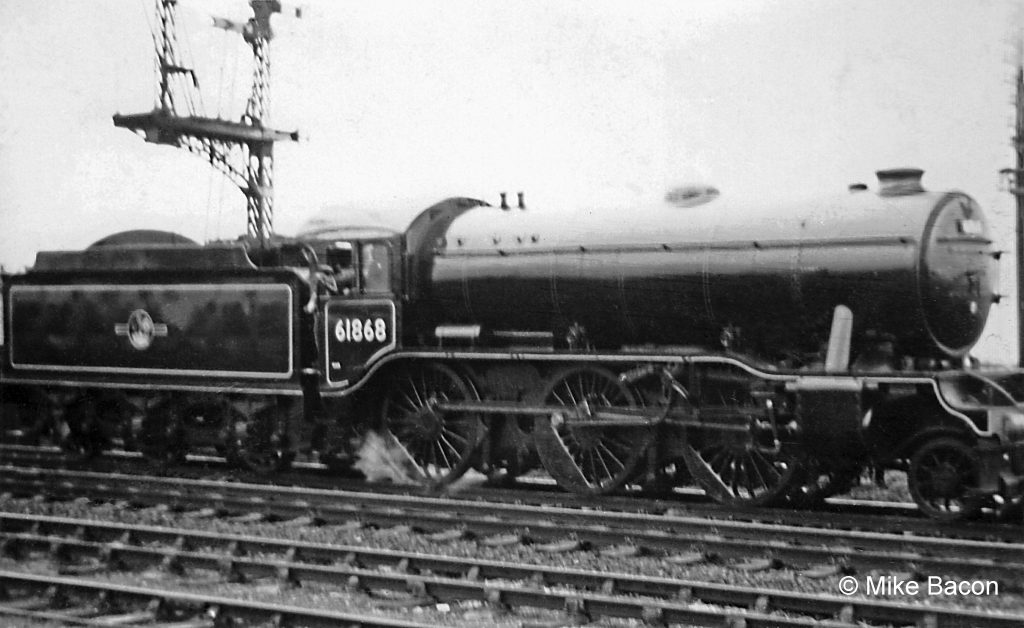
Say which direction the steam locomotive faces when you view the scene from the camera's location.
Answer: facing the viewer and to the right of the viewer

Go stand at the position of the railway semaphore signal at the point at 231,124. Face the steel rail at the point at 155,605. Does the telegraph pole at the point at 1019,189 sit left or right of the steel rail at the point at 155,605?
left

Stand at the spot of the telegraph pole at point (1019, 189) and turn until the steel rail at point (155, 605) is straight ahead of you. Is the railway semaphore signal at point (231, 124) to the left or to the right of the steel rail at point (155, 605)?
right

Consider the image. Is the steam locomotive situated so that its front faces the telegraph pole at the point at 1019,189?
yes

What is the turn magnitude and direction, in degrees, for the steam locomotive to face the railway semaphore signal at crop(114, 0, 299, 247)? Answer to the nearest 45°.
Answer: approximately 180°

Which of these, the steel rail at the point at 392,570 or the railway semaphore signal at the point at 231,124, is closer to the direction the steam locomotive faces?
the steel rail

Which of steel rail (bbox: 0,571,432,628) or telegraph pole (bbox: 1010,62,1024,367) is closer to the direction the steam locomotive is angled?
the telegraph pole

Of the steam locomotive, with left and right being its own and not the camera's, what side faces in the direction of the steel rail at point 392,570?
right
